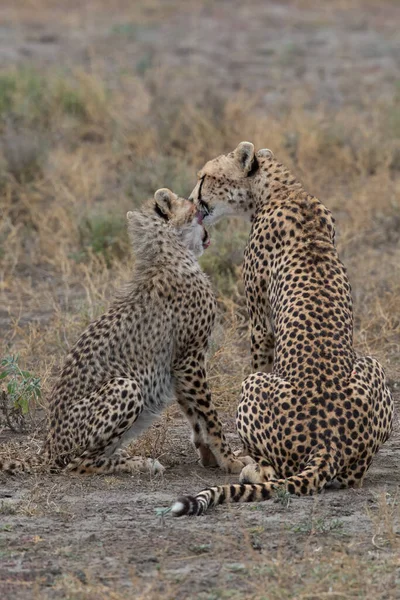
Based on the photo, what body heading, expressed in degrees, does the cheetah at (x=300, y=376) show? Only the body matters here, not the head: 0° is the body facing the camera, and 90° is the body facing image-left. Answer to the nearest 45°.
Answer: approximately 135°

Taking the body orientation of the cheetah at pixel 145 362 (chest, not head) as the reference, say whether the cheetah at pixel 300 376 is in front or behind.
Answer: in front

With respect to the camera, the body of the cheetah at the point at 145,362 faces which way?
to the viewer's right

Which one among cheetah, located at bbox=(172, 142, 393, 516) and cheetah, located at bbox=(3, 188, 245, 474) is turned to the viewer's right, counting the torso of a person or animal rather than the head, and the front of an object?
cheetah, located at bbox=(3, 188, 245, 474)

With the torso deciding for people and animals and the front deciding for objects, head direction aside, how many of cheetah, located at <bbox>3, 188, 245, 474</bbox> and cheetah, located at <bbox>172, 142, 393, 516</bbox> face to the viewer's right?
1

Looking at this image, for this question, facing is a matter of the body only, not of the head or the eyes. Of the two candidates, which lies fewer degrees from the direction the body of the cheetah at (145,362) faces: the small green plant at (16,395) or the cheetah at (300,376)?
the cheetah

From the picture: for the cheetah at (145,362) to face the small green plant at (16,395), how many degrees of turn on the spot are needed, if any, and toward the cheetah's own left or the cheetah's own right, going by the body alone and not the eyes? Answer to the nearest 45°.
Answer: approximately 135° to the cheetah's own left
